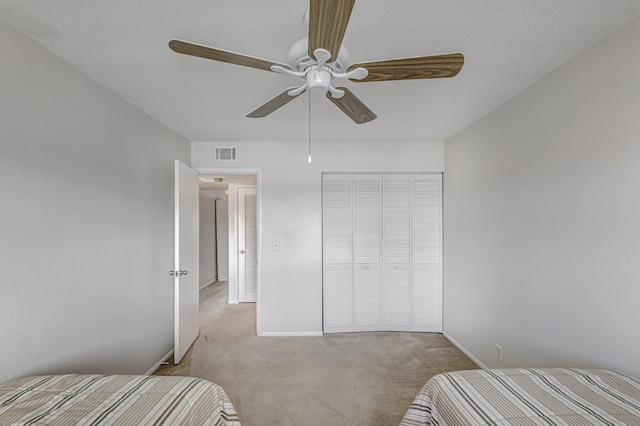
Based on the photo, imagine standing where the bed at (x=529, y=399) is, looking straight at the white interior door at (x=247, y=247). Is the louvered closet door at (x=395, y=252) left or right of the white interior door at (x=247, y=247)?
right

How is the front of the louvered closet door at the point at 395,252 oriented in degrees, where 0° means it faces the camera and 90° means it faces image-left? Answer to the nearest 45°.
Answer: approximately 0°

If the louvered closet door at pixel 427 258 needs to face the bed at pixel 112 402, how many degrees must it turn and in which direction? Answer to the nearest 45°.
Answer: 0° — it already faces it

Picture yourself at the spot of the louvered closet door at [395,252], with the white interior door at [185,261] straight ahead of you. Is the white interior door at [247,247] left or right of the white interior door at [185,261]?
right

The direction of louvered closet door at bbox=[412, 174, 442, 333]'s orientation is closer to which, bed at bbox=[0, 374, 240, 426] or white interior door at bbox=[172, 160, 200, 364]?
the bed

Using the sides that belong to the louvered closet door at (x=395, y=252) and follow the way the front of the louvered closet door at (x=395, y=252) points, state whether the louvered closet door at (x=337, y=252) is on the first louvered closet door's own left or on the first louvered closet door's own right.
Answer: on the first louvered closet door's own right
